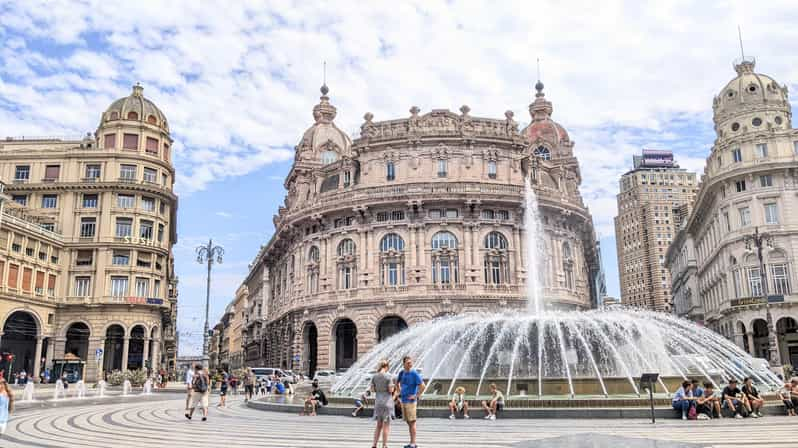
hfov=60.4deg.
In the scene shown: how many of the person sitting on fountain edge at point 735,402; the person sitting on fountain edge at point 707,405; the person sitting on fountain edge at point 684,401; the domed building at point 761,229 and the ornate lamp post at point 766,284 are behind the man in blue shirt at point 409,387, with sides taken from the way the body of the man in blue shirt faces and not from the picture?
5

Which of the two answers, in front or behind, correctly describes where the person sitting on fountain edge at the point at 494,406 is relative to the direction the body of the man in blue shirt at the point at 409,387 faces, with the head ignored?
behind

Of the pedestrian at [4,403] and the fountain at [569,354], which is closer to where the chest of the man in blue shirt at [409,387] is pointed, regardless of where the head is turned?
the pedestrian

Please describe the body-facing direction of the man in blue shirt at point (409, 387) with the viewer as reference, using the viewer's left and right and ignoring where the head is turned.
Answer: facing the viewer and to the left of the viewer

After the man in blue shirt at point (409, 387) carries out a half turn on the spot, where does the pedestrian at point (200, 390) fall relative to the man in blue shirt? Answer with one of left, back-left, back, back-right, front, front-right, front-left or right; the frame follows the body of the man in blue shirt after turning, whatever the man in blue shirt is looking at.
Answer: left

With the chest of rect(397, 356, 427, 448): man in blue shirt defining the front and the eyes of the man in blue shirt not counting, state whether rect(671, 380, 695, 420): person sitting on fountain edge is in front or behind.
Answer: behind

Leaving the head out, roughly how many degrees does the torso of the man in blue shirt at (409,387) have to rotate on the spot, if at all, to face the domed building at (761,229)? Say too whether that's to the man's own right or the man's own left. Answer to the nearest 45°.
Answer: approximately 180°

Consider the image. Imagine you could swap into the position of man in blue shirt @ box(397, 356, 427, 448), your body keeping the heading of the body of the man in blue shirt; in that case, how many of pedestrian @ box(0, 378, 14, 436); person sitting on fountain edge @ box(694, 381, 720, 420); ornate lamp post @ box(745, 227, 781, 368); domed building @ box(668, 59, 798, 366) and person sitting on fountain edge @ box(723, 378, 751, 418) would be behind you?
4

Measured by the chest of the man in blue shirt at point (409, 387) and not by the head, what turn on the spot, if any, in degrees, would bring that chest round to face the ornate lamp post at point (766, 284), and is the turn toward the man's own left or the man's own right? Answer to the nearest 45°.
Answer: approximately 180°

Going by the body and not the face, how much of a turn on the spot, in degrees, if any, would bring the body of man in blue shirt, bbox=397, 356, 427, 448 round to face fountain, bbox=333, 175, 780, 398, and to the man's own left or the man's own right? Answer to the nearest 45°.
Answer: approximately 180°
